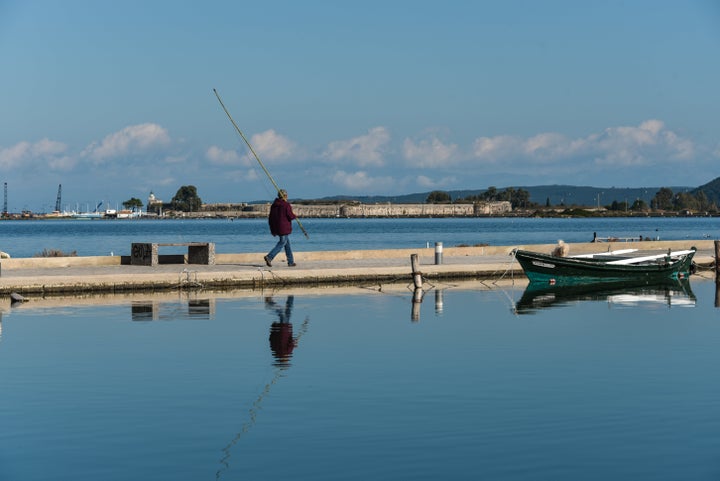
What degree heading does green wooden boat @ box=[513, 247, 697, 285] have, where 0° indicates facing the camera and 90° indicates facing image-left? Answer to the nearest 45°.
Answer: approximately 90°
